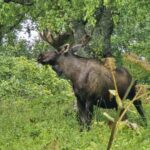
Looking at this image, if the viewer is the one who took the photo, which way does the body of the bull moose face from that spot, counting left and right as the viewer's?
facing to the left of the viewer

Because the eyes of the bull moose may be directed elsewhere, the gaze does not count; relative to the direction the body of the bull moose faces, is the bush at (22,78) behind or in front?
in front
